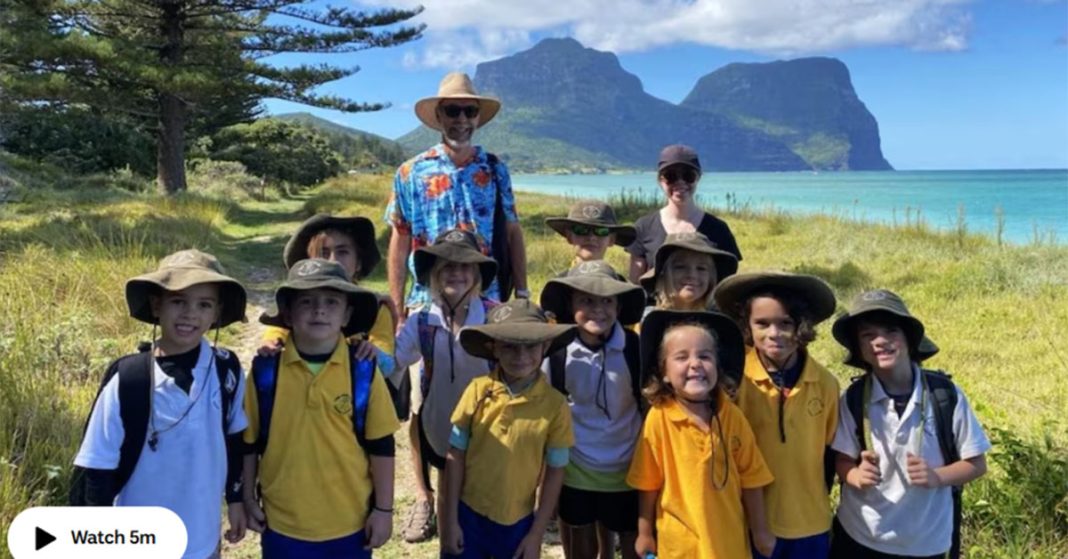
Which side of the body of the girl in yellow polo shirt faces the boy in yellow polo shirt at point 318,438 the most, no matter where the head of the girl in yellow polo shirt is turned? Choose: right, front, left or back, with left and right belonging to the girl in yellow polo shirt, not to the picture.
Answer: right

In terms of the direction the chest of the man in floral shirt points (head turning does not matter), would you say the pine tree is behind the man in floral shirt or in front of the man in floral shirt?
behind

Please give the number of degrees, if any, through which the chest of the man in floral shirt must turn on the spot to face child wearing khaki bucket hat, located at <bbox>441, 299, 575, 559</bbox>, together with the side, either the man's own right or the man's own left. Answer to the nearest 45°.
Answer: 0° — they already face them

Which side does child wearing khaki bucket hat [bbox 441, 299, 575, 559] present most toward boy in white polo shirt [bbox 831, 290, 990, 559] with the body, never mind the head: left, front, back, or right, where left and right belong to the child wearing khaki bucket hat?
left

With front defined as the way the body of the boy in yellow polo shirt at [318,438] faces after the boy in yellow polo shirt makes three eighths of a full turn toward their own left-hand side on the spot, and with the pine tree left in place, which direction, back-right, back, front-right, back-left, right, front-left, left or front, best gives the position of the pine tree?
front-left

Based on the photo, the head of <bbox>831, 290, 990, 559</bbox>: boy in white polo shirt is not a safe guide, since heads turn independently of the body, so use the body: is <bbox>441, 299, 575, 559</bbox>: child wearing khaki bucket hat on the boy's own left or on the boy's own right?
on the boy's own right

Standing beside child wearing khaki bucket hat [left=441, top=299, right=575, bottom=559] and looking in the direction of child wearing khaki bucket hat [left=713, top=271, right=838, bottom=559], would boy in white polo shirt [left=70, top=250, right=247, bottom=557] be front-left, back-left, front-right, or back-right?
back-right

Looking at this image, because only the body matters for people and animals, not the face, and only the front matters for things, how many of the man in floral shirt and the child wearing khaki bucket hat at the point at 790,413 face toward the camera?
2

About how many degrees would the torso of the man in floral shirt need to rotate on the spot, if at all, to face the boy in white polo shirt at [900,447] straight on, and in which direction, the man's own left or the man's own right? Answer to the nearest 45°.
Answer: approximately 45° to the man's own left

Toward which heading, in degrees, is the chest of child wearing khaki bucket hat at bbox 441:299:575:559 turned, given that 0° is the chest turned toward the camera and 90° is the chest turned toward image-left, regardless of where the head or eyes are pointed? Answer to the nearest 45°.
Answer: approximately 0°

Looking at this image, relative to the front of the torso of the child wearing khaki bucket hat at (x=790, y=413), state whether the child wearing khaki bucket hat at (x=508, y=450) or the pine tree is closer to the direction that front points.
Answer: the child wearing khaki bucket hat
